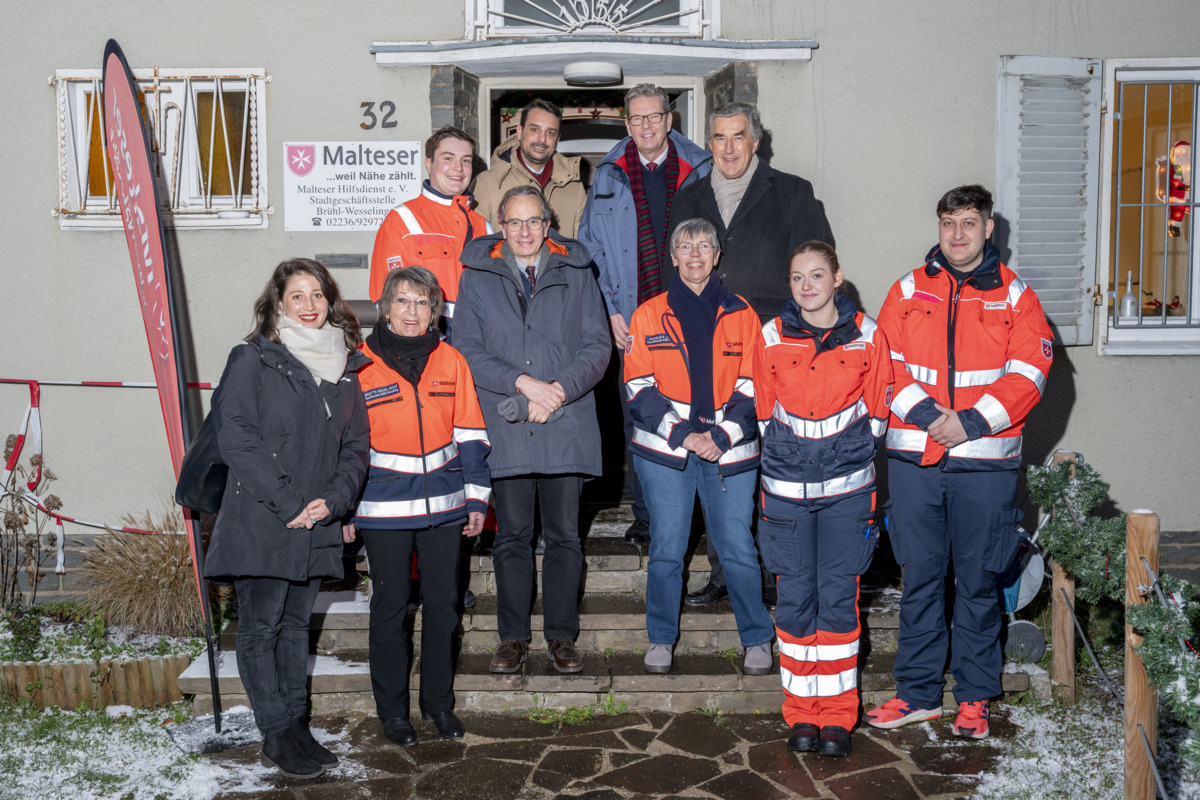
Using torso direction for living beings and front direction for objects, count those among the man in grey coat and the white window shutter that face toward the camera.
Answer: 2

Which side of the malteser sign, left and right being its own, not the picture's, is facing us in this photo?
front

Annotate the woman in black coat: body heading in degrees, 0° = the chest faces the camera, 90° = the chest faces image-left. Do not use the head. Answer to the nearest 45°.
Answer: approximately 315°

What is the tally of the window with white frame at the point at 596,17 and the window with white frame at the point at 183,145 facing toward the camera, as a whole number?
2

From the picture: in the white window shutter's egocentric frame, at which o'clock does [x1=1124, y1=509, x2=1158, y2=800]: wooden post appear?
The wooden post is roughly at 12 o'clock from the white window shutter.

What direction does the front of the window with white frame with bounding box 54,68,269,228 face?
toward the camera

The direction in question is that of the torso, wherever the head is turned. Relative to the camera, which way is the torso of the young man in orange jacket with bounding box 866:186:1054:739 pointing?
toward the camera

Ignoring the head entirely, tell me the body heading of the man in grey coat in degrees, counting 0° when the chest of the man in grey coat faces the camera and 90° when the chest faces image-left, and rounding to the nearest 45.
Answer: approximately 0°

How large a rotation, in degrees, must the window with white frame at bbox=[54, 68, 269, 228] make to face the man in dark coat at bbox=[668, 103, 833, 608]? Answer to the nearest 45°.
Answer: approximately 45° to its left

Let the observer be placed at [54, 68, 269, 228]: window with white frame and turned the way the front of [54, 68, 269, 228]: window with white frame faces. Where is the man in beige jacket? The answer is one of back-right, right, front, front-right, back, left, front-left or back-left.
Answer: front-left

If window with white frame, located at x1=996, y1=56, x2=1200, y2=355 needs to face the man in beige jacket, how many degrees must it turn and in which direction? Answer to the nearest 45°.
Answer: approximately 45° to its right
